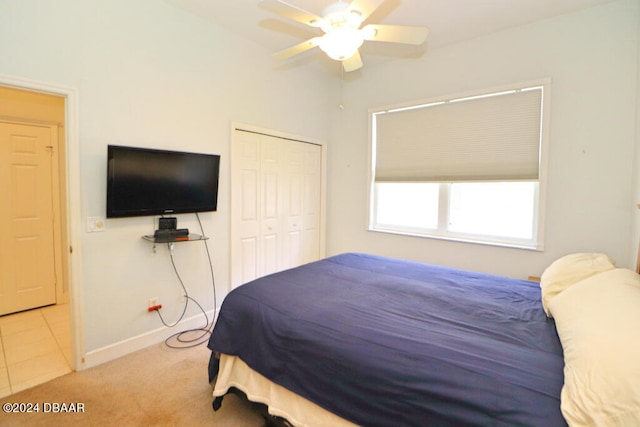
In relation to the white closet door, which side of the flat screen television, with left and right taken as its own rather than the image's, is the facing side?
left

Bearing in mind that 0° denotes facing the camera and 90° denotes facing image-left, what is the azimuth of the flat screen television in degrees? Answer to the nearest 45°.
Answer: approximately 315°

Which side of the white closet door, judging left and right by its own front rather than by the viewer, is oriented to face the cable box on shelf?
right

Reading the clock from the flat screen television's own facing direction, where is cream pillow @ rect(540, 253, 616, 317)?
The cream pillow is roughly at 12 o'clock from the flat screen television.

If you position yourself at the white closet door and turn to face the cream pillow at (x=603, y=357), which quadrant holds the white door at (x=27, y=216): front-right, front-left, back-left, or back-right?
back-right

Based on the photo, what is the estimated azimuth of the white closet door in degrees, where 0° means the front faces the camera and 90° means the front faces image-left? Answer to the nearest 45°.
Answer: approximately 315°

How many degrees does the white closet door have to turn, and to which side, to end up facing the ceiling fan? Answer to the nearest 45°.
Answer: approximately 45° to its right

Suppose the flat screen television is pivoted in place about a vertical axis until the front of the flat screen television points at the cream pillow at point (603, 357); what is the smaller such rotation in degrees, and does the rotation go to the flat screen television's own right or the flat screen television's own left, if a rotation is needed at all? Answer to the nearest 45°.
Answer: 0° — it already faces it

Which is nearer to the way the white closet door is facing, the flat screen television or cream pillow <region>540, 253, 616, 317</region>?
the cream pillow
